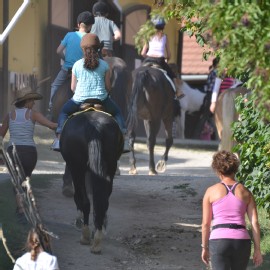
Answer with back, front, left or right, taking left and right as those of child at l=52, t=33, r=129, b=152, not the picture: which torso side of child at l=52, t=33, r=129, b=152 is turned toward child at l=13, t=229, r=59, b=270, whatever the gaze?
back

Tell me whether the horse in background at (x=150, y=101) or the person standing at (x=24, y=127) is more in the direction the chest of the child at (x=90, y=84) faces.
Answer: the horse in background

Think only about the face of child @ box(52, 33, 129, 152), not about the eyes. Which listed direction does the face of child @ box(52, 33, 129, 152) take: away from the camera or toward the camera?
away from the camera

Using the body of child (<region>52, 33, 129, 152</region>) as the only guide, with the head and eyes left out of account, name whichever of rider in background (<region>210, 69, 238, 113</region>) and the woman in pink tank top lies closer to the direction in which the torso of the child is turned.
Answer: the rider in background

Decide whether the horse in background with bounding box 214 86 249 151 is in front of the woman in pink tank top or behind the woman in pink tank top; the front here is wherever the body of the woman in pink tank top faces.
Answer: in front

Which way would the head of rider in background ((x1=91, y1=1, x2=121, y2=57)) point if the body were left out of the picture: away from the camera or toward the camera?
away from the camera

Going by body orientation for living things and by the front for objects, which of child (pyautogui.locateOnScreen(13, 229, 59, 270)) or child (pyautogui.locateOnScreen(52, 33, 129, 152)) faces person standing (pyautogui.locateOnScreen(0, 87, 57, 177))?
child (pyautogui.locateOnScreen(13, 229, 59, 270))

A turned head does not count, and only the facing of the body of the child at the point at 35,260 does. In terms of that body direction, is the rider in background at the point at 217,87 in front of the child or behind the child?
in front

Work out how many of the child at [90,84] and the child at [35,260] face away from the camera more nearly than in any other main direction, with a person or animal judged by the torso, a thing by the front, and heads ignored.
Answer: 2

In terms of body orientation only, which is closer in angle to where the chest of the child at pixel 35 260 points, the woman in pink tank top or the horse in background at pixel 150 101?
the horse in background

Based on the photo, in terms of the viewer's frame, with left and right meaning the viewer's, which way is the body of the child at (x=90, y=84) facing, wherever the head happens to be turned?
facing away from the viewer

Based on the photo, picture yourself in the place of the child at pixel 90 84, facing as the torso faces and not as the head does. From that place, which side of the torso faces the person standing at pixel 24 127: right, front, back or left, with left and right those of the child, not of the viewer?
left

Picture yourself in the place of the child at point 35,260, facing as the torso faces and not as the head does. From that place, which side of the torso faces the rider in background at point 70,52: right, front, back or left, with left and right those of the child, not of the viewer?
front

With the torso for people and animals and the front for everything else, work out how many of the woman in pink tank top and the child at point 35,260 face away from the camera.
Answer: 2

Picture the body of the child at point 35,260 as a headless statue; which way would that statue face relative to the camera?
away from the camera
